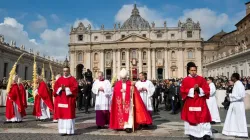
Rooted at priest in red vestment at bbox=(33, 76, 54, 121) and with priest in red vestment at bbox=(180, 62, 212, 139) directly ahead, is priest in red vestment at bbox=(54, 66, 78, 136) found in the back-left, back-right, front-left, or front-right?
front-right

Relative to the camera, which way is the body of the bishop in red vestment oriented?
toward the camera

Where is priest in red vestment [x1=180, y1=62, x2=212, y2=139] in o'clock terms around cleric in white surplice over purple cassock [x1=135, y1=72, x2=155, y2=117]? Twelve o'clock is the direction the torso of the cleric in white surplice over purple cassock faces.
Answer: The priest in red vestment is roughly at 10 o'clock from the cleric in white surplice over purple cassock.

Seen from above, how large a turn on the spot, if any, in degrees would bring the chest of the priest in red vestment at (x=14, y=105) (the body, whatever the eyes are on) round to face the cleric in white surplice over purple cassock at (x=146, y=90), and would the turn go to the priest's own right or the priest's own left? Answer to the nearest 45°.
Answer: approximately 90° to the priest's own left

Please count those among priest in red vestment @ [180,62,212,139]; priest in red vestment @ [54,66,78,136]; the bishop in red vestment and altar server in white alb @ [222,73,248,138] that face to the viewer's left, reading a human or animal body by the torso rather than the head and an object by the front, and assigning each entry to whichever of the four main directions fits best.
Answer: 1

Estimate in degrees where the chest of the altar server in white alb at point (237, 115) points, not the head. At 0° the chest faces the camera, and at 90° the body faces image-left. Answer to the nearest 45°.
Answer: approximately 90°

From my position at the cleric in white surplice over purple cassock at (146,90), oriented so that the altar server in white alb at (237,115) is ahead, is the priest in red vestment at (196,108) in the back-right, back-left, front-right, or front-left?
front-right

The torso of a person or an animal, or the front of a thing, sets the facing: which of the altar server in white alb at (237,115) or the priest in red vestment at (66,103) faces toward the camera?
the priest in red vestment

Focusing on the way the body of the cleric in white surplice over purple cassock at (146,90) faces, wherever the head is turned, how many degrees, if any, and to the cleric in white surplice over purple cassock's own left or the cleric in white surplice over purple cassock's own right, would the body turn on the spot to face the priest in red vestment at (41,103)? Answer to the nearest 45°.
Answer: approximately 45° to the cleric in white surplice over purple cassock's own right

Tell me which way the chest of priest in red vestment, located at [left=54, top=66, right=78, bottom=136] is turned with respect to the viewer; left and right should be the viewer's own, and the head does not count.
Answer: facing the viewer

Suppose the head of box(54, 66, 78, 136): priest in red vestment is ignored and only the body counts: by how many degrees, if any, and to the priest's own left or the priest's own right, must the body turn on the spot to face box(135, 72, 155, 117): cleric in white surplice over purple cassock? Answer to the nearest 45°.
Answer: approximately 135° to the priest's own left

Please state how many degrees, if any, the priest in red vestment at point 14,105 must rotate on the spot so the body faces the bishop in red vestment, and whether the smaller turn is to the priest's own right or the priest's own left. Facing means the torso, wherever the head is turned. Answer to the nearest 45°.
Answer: approximately 90° to the priest's own left
